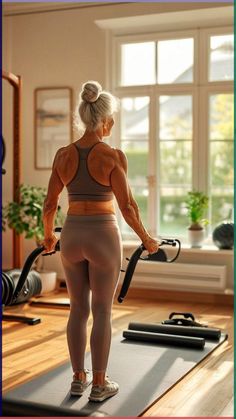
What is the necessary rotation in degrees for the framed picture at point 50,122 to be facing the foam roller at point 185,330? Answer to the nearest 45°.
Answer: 0° — it already faces it

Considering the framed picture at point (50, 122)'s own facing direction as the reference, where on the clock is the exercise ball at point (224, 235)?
The exercise ball is roughly at 10 o'clock from the framed picture.

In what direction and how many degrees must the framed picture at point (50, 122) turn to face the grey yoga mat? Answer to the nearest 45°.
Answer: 0° — it already faces it

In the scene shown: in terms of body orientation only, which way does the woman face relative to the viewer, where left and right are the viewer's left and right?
facing away from the viewer and to the right of the viewer
